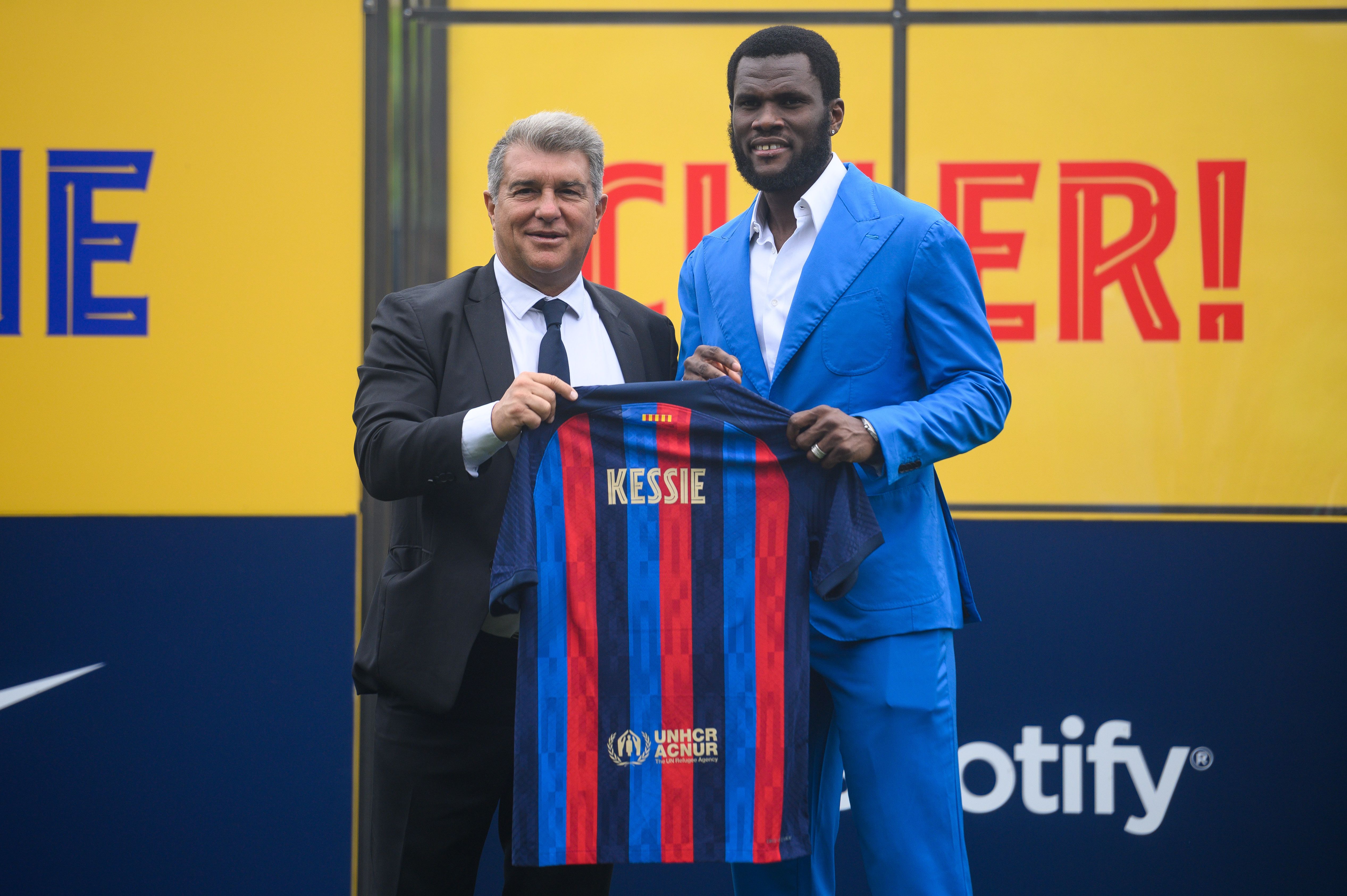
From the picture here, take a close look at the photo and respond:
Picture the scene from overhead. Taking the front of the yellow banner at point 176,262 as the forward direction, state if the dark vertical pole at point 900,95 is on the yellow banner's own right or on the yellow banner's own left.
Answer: on the yellow banner's own left

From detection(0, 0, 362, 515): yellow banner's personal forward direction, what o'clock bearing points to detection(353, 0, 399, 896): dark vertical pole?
The dark vertical pole is roughly at 10 o'clock from the yellow banner.

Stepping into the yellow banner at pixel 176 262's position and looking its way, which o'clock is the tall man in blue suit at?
The tall man in blue suit is roughly at 11 o'clock from the yellow banner.

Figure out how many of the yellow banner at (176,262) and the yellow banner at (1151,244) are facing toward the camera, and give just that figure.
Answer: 2

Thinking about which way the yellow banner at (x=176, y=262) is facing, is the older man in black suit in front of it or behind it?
in front

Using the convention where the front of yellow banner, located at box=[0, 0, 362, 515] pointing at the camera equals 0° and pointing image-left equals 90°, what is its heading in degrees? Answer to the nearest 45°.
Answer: approximately 0°

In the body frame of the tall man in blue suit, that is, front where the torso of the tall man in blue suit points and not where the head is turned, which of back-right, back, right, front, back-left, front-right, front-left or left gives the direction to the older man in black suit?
front-right

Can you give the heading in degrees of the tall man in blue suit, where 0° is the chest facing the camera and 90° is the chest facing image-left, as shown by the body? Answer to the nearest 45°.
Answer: approximately 45°

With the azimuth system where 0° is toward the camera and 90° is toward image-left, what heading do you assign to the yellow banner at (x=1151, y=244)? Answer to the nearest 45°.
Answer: approximately 0°
